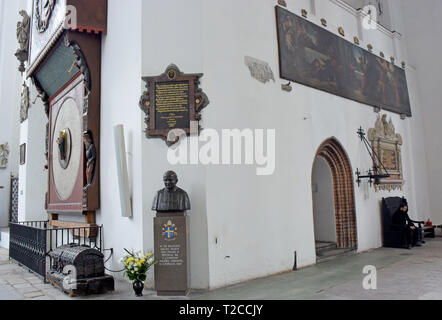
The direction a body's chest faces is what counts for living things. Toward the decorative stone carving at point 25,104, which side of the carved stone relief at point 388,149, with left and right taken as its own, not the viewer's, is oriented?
right

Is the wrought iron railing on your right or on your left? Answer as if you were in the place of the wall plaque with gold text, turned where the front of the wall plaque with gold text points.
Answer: on your right

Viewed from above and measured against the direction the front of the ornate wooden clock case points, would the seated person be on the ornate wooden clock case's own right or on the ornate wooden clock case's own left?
on the ornate wooden clock case's own left

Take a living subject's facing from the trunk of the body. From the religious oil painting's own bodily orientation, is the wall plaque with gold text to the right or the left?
on its right

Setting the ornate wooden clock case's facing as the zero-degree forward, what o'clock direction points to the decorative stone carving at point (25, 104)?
The decorative stone carving is roughly at 4 o'clock from the ornate wooden clock case.

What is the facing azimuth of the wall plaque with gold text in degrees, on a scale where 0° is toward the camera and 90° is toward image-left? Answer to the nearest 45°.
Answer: approximately 0°

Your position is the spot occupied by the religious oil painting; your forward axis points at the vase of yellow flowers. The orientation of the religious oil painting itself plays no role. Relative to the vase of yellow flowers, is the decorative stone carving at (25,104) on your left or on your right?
right

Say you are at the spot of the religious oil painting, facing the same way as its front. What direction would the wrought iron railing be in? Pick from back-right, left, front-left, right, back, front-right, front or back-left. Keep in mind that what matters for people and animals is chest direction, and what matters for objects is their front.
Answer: right

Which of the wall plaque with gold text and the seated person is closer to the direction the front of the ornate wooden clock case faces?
the wall plaque with gold text

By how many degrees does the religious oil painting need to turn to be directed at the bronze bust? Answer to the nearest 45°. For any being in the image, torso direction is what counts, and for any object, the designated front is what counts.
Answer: approximately 90° to its right
